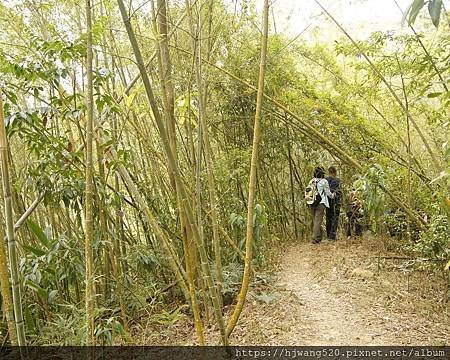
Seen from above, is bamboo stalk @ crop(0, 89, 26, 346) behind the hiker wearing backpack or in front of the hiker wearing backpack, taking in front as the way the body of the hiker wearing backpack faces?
behind

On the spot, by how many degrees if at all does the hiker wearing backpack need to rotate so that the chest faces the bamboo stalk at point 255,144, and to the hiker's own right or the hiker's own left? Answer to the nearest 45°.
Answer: approximately 135° to the hiker's own right

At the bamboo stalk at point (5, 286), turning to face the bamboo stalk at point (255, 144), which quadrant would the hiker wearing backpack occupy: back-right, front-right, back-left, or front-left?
front-left

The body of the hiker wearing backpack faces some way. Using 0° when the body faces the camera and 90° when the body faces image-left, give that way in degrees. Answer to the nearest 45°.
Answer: approximately 225°

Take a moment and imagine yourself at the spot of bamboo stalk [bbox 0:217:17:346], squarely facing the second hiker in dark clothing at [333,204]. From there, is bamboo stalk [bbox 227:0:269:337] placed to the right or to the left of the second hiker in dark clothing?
right

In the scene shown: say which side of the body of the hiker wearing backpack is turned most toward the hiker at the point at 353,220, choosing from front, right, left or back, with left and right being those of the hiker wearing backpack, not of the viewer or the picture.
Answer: front

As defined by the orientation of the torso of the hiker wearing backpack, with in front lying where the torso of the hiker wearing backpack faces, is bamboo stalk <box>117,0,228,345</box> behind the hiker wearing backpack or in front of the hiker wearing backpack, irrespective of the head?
behind

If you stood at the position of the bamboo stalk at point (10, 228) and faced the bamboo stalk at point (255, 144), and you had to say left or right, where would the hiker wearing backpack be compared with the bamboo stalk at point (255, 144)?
left

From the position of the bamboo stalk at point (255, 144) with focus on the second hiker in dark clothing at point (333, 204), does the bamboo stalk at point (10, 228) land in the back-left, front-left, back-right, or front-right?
back-left
